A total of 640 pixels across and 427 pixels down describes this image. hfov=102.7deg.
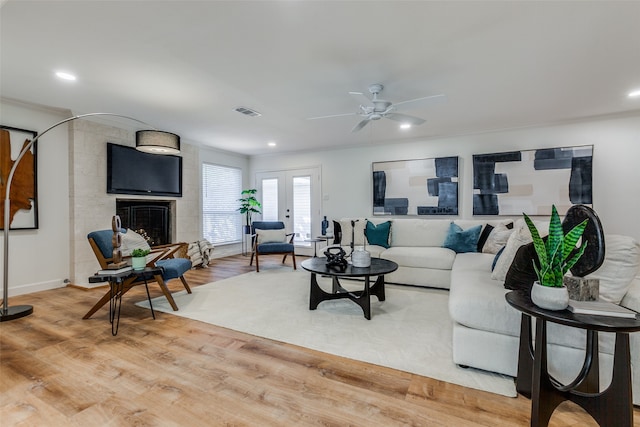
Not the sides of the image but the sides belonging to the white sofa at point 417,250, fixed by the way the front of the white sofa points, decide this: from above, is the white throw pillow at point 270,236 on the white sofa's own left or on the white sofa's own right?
on the white sofa's own right

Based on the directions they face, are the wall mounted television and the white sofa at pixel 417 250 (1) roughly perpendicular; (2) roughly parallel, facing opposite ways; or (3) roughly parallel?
roughly perpendicular

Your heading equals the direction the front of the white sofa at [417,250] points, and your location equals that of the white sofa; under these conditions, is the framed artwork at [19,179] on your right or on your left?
on your right

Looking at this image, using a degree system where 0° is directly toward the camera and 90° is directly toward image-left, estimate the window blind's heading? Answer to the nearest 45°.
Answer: approximately 315°

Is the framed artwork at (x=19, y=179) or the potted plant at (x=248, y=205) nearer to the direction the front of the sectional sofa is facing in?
the framed artwork

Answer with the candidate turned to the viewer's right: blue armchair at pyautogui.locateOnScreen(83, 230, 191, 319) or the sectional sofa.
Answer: the blue armchair

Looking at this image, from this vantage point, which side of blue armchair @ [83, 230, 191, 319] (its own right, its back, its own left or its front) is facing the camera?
right

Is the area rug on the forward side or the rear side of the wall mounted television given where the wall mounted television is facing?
on the forward side

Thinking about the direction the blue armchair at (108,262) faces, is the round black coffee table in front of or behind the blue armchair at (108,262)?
in front

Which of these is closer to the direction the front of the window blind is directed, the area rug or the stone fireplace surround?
the area rug
